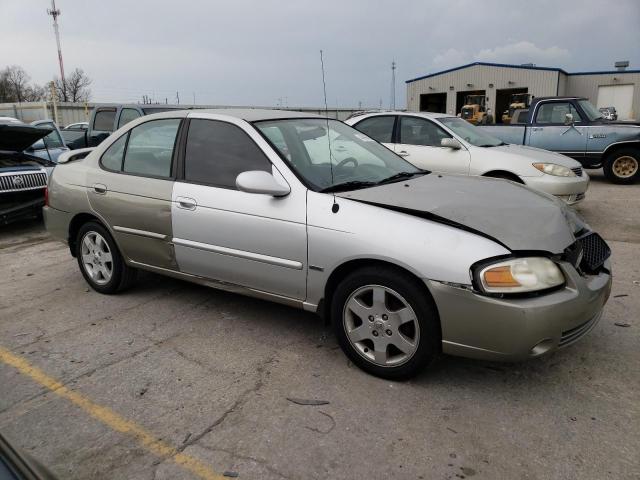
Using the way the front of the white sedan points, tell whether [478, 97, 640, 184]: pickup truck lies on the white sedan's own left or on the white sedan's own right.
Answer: on the white sedan's own left

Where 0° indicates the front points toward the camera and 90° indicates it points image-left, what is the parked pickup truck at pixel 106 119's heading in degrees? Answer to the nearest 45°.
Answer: approximately 270°

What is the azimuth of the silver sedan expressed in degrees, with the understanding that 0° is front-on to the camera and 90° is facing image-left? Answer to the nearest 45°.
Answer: approximately 315°

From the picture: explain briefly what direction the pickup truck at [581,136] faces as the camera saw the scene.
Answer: facing to the right of the viewer

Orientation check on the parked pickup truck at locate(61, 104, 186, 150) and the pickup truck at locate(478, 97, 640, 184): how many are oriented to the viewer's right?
2

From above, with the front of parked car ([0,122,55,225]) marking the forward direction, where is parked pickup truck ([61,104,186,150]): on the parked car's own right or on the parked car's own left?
on the parked car's own left
